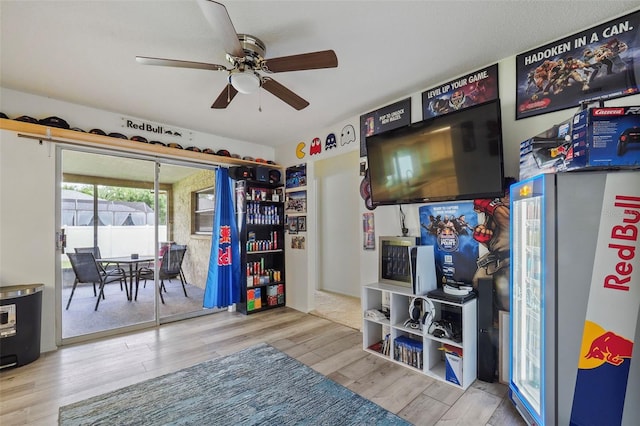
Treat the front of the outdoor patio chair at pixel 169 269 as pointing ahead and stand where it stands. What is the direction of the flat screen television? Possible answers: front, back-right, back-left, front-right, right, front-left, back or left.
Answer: back

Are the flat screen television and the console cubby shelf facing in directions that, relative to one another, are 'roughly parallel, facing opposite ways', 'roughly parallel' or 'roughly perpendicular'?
roughly parallel

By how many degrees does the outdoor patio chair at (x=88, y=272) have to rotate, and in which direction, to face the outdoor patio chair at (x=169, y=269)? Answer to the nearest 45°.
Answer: approximately 45° to its right

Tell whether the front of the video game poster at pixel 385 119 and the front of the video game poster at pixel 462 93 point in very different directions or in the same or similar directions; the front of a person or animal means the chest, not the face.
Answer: same or similar directions

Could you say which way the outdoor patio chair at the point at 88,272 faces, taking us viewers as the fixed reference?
facing away from the viewer and to the right of the viewer

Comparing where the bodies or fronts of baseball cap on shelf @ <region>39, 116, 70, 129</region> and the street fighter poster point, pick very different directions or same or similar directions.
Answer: very different directions

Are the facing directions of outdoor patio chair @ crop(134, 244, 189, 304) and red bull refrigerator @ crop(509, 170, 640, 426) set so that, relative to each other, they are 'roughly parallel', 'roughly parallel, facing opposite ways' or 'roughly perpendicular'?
roughly parallel

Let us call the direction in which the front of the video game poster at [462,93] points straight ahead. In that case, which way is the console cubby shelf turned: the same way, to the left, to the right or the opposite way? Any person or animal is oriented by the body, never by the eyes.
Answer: the same way

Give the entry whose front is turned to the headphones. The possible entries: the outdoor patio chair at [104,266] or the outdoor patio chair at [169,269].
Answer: the outdoor patio chair at [104,266]

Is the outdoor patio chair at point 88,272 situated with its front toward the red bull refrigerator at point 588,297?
no

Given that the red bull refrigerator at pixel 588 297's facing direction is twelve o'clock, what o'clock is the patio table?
The patio table is roughly at 1 o'clock from the red bull refrigerator.

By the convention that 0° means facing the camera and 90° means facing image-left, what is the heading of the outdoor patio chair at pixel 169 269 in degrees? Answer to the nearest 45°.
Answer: approximately 135°

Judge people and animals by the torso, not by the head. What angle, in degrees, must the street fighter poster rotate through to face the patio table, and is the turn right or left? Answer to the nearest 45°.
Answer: approximately 45° to its right

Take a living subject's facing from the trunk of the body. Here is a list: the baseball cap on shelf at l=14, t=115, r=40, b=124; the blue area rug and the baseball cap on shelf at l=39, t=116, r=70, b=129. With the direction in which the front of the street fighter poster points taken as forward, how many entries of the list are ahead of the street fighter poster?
3

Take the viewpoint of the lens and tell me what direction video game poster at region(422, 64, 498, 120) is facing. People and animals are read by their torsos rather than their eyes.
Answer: facing the viewer and to the left of the viewer

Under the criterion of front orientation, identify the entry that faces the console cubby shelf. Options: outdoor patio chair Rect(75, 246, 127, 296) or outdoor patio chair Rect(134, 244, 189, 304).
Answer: outdoor patio chair Rect(75, 246, 127, 296)

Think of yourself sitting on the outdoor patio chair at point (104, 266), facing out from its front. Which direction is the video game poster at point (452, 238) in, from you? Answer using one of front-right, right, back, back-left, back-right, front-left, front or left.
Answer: front
